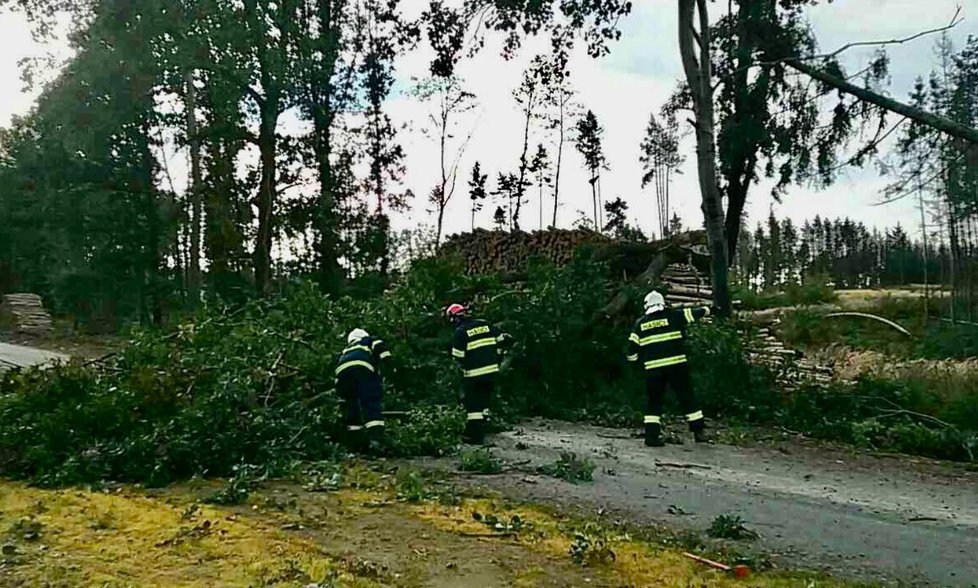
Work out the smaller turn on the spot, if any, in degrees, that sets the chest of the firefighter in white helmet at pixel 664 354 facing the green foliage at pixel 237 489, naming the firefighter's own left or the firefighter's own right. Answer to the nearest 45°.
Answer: approximately 135° to the firefighter's own left

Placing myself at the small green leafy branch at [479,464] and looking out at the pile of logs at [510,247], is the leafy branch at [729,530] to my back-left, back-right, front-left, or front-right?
back-right

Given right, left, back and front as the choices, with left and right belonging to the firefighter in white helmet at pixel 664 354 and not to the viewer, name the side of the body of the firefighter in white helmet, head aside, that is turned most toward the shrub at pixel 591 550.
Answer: back

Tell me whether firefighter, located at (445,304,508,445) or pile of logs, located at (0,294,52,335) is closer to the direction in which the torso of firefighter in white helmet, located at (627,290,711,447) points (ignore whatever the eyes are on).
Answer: the pile of logs

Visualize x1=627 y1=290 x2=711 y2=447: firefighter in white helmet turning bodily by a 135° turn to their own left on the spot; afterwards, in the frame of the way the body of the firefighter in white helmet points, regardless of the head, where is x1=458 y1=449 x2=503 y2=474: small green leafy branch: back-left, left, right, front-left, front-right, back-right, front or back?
front

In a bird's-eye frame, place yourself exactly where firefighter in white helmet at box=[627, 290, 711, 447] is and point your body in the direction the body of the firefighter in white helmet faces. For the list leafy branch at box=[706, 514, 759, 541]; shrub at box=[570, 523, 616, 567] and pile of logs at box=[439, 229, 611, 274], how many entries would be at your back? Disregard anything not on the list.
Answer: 2

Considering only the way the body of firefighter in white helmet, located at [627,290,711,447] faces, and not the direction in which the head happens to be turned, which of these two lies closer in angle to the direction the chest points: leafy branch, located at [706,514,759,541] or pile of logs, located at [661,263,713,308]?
the pile of logs

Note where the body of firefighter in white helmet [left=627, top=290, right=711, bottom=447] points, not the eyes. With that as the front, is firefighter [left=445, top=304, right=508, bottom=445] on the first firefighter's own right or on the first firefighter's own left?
on the first firefighter's own left

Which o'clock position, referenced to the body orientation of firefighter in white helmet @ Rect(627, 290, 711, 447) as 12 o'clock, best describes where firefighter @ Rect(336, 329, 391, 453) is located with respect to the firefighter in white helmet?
The firefighter is roughly at 8 o'clock from the firefighter in white helmet.

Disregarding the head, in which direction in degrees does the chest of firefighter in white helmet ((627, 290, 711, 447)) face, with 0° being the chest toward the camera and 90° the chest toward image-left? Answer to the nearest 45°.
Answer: approximately 180°

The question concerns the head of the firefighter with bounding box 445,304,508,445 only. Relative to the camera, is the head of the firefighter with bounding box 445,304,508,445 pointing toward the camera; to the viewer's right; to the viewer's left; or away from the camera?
away from the camera
